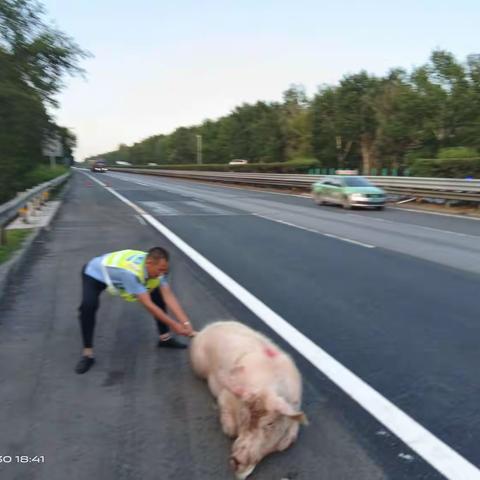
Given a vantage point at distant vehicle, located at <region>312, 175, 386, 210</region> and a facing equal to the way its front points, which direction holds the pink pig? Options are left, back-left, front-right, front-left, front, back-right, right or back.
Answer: front-right

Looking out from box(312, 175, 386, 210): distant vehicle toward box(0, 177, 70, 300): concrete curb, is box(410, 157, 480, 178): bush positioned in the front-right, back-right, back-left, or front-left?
back-left

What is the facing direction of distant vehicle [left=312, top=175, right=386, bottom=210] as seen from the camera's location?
facing the viewer and to the right of the viewer

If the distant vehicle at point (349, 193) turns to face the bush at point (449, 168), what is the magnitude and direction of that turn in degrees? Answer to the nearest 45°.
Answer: approximately 90° to its left

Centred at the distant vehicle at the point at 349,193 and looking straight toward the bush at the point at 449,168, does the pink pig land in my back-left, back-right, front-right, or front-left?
back-right

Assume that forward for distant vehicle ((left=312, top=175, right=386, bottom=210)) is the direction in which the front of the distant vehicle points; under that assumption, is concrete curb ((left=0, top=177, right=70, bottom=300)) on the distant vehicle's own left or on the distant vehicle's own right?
on the distant vehicle's own right
